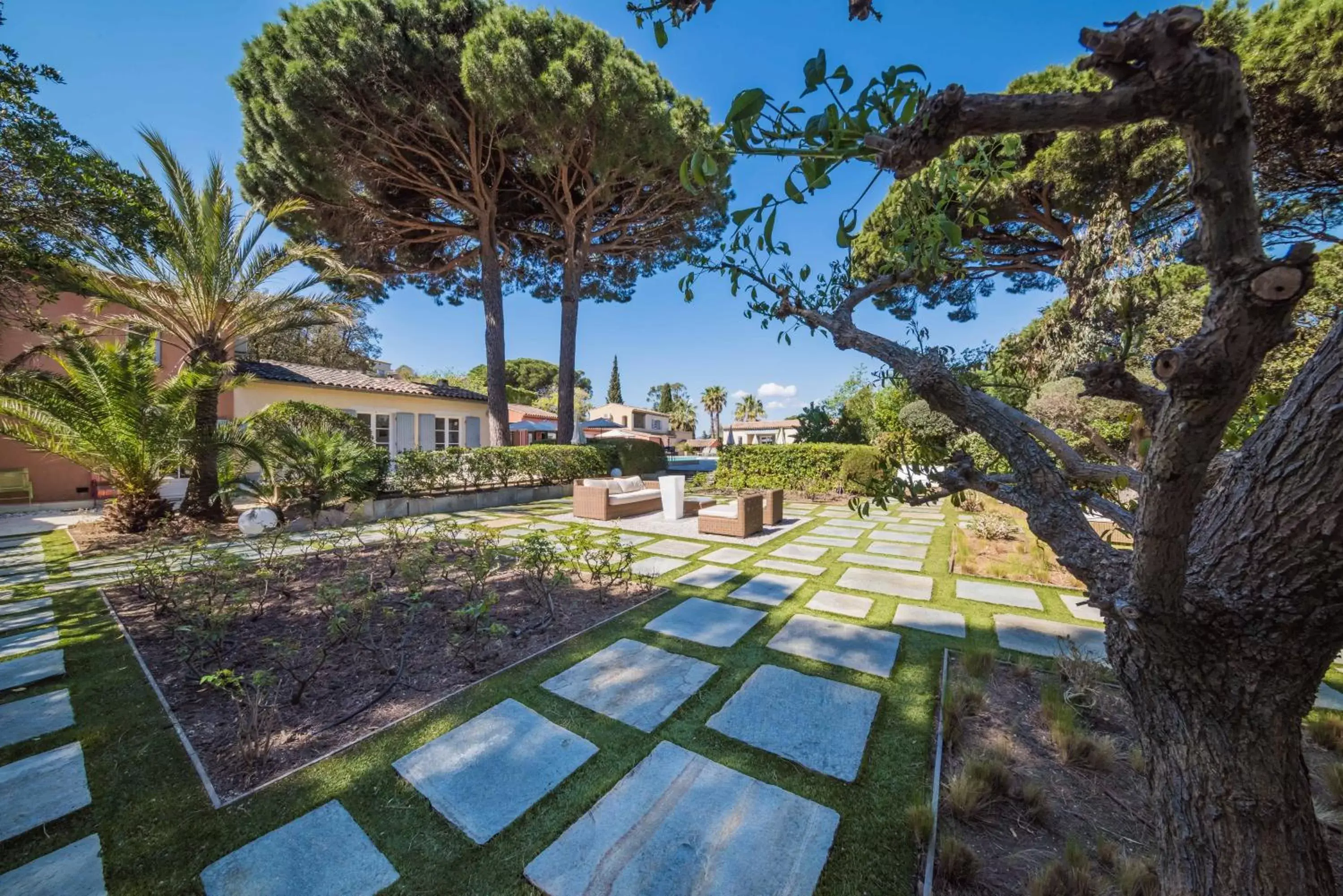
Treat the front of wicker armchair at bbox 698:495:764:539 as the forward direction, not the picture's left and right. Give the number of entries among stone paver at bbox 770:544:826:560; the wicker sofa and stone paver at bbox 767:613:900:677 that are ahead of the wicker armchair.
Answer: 1

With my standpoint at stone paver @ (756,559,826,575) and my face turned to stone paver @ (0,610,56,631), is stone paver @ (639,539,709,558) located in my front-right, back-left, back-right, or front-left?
front-right

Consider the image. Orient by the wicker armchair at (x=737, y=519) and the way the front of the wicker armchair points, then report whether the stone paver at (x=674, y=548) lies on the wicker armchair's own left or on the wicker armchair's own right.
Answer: on the wicker armchair's own left

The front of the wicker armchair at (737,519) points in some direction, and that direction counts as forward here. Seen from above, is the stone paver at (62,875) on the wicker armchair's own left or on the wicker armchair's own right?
on the wicker armchair's own left

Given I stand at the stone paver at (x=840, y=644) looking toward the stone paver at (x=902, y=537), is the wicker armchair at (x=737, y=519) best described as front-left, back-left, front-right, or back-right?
front-left

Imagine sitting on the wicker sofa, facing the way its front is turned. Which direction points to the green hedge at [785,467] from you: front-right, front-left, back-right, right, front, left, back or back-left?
left

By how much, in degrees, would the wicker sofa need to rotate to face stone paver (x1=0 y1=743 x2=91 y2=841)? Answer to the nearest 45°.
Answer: approximately 45° to its right

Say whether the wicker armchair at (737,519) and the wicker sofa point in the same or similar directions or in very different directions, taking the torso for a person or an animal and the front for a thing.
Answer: very different directions

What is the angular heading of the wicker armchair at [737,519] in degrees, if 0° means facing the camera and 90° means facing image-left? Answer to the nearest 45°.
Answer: approximately 135°

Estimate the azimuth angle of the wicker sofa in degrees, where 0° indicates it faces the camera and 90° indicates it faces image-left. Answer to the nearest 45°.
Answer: approximately 315°

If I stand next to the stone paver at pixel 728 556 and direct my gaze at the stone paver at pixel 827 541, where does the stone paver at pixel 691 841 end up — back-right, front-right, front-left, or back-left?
back-right

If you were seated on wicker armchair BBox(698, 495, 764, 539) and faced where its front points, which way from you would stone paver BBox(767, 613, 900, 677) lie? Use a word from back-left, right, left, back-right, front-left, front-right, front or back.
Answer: back-left

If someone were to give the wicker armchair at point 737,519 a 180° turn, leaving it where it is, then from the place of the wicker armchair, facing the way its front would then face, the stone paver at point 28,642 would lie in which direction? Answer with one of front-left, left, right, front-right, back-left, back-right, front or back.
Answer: right

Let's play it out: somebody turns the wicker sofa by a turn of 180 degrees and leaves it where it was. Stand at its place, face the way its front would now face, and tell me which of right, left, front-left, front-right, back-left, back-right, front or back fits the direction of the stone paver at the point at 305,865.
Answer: back-left

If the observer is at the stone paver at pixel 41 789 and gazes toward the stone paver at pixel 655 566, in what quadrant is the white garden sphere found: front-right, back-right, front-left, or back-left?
front-left

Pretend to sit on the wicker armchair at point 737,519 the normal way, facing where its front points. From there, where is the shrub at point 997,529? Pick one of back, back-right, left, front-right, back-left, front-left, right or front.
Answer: back-right

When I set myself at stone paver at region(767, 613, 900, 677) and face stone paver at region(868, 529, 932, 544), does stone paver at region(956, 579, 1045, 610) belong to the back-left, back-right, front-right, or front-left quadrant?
front-right

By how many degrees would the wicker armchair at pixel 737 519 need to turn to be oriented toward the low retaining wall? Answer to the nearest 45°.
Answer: approximately 45° to its left

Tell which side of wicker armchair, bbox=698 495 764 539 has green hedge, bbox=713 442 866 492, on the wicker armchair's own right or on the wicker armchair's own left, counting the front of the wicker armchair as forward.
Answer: on the wicker armchair's own right
